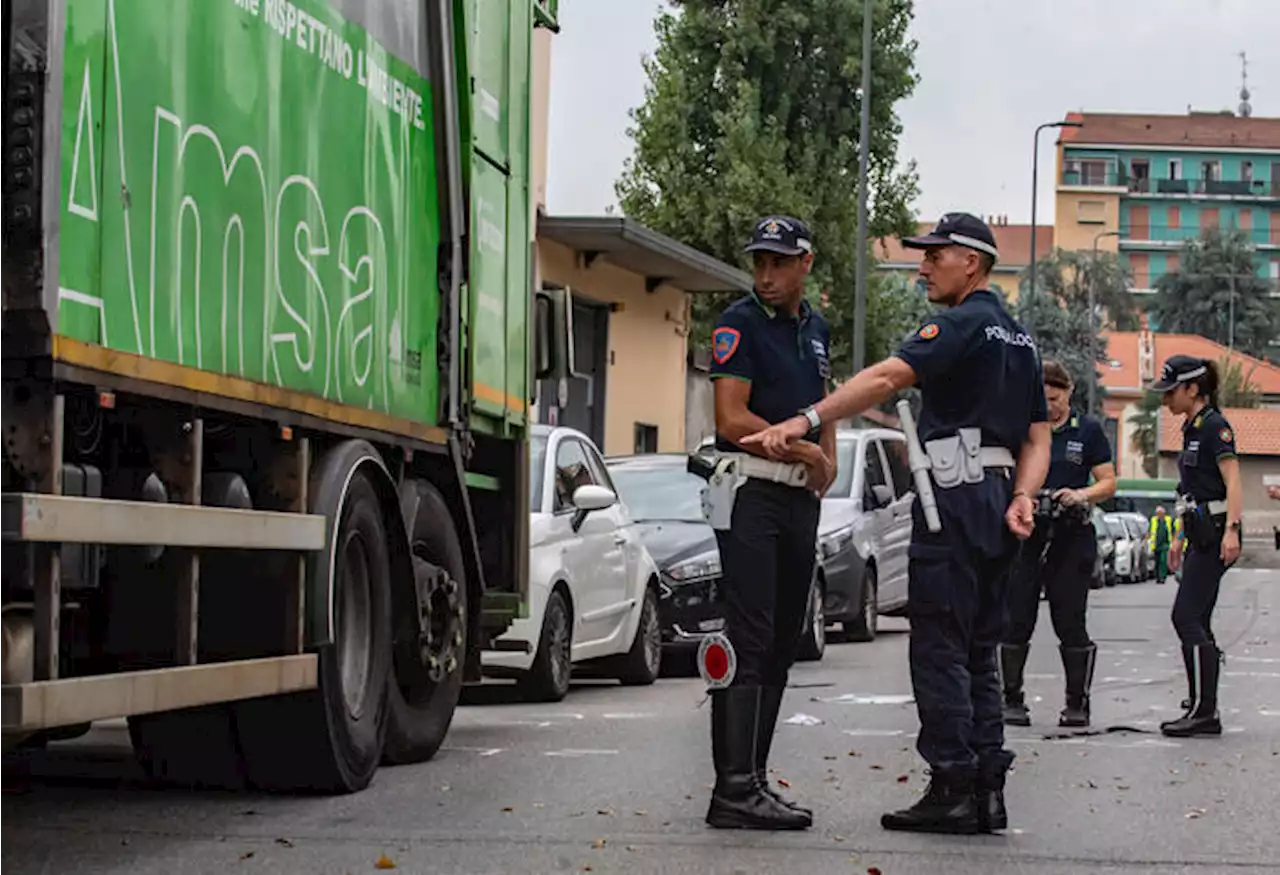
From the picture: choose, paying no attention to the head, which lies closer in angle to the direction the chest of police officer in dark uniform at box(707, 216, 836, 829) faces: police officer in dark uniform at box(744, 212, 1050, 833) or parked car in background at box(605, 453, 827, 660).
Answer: the police officer in dark uniform

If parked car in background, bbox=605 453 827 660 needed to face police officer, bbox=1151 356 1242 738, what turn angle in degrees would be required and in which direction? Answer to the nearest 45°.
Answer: approximately 90° to its left

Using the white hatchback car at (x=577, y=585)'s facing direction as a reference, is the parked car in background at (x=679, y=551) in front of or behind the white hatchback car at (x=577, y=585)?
behind

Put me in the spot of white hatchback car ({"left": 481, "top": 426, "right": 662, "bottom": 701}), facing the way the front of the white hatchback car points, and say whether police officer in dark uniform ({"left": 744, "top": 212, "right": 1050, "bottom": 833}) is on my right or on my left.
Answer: on my left

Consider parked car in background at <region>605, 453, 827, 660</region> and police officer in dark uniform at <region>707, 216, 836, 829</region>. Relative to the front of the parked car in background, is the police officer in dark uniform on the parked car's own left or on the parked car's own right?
on the parked car's own left

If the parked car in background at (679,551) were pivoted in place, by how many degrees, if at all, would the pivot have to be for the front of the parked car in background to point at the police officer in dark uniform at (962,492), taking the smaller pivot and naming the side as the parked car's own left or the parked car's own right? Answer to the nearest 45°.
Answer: approximately 45° to the parked car's own left

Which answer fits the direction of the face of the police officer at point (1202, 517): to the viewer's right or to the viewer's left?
to the viewer's left

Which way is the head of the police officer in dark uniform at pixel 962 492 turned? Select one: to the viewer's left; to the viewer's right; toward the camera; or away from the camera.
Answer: to the viewer's left

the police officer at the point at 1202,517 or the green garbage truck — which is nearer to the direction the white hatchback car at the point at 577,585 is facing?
the green garbage truck

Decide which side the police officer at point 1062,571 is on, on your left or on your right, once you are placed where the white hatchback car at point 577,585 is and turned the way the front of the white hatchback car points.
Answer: on your left

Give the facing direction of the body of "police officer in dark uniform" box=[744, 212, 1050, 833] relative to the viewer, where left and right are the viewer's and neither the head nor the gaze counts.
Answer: facing away from the viewer and to the left of the viewer

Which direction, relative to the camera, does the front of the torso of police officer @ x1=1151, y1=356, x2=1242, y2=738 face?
to the viewer's left

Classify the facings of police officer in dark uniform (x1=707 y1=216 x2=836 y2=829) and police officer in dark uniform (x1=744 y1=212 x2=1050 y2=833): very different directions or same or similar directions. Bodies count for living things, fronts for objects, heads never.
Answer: very different directions
